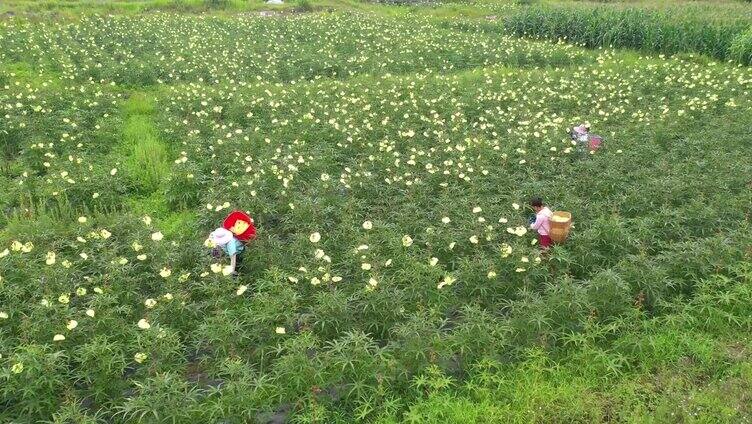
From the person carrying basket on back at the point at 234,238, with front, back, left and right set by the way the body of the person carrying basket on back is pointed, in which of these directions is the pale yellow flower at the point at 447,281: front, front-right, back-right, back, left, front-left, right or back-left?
left

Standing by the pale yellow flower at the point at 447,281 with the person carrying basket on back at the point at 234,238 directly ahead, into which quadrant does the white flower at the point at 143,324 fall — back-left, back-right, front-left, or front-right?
front-left

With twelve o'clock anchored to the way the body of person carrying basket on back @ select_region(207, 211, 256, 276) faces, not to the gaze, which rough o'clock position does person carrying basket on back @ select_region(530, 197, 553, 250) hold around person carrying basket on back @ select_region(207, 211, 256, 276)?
person carrying basket on back @ select_region(530, 197, 553, 250) is roughly at 8 o'clock from person carrying basket on back @ select_region(207, 211, 256, 276).

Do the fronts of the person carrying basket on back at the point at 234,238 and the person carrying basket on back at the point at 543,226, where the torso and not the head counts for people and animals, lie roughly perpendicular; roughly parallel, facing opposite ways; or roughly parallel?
roughly parallel

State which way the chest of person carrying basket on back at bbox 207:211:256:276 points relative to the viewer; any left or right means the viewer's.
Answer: facing the viewer and to the left of the viewer

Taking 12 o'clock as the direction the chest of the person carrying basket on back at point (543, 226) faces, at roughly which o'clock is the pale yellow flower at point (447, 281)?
The pale yellow flower is roughly at 10 o'clock from the person carrying basket on back.

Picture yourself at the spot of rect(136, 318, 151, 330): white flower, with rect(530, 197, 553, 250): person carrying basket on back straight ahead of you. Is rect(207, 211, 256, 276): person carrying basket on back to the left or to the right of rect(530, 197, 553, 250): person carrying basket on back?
left

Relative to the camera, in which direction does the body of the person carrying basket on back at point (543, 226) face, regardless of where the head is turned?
to the viewer's left

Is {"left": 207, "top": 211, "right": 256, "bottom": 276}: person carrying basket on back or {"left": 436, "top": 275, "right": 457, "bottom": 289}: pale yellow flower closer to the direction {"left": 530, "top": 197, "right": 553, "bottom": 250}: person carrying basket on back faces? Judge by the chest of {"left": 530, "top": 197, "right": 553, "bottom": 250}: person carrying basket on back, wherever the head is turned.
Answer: the person carrying basket on back

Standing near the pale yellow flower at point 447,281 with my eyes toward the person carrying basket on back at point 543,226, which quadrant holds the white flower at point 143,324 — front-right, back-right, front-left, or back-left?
back-left

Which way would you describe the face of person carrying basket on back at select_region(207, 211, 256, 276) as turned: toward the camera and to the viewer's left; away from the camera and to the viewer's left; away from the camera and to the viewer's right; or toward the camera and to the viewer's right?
toward the camera and to the viewer's left

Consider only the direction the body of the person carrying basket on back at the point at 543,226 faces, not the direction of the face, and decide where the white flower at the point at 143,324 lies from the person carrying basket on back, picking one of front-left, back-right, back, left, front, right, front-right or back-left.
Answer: front-left

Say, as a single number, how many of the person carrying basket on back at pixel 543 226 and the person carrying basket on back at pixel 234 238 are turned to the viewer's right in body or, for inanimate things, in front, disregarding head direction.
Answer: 0
